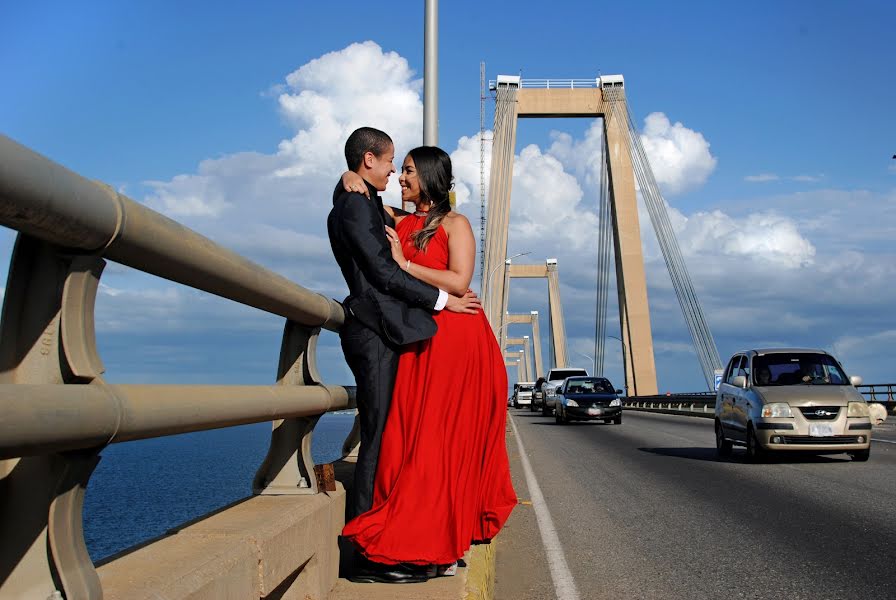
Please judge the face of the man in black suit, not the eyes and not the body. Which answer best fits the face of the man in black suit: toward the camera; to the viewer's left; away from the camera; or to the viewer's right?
to the viewer's right

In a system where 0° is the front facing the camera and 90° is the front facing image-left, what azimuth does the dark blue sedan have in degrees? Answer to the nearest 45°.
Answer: approximately 0°

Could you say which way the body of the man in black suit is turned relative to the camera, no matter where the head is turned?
to the viewer's right

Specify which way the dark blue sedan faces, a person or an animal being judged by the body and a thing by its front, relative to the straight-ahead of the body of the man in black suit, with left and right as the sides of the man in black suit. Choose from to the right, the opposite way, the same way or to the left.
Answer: to the right

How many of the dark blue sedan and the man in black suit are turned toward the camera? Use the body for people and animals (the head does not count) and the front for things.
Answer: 1

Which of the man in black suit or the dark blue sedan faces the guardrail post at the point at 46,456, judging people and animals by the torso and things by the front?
the dark blue sedan

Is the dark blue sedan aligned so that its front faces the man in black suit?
yes
